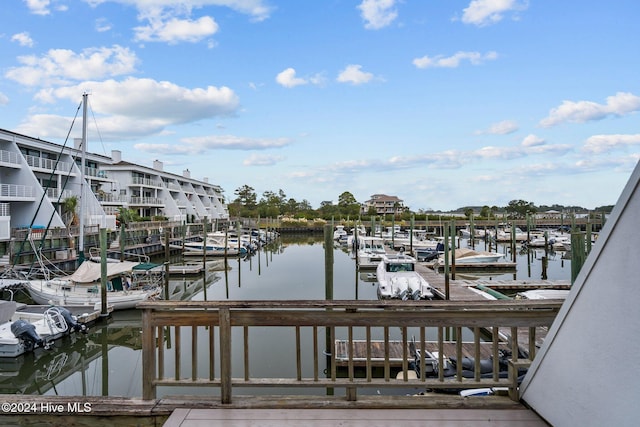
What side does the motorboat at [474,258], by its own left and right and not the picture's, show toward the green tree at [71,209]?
back

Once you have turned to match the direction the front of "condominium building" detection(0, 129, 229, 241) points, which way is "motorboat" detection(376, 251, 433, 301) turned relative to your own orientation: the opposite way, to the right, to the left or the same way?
to the left

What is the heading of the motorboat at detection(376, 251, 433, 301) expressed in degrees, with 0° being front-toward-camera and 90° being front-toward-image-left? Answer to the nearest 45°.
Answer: approximately 180°

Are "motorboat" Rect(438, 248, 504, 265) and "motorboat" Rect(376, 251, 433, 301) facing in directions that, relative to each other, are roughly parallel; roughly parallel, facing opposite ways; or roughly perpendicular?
roughly perpendicular

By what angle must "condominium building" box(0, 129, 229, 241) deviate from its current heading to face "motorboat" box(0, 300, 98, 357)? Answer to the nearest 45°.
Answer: approximately 45° to its right

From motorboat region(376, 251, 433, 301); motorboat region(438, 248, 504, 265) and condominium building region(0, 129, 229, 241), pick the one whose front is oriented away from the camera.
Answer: motorboat region(376, 251, 433, 301)

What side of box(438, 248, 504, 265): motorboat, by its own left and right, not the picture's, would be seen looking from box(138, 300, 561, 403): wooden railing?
right

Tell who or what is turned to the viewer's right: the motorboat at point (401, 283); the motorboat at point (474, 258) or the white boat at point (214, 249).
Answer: the motorboat at point (474, 258)

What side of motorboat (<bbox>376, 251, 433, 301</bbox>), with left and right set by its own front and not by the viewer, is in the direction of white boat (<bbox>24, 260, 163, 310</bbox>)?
left

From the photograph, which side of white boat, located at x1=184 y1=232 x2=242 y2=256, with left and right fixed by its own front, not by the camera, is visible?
left

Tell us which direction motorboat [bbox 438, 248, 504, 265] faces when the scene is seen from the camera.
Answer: facing to the right of the viewer

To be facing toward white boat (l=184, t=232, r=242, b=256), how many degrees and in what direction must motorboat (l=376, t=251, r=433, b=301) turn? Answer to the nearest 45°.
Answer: approximately 45° to its left
